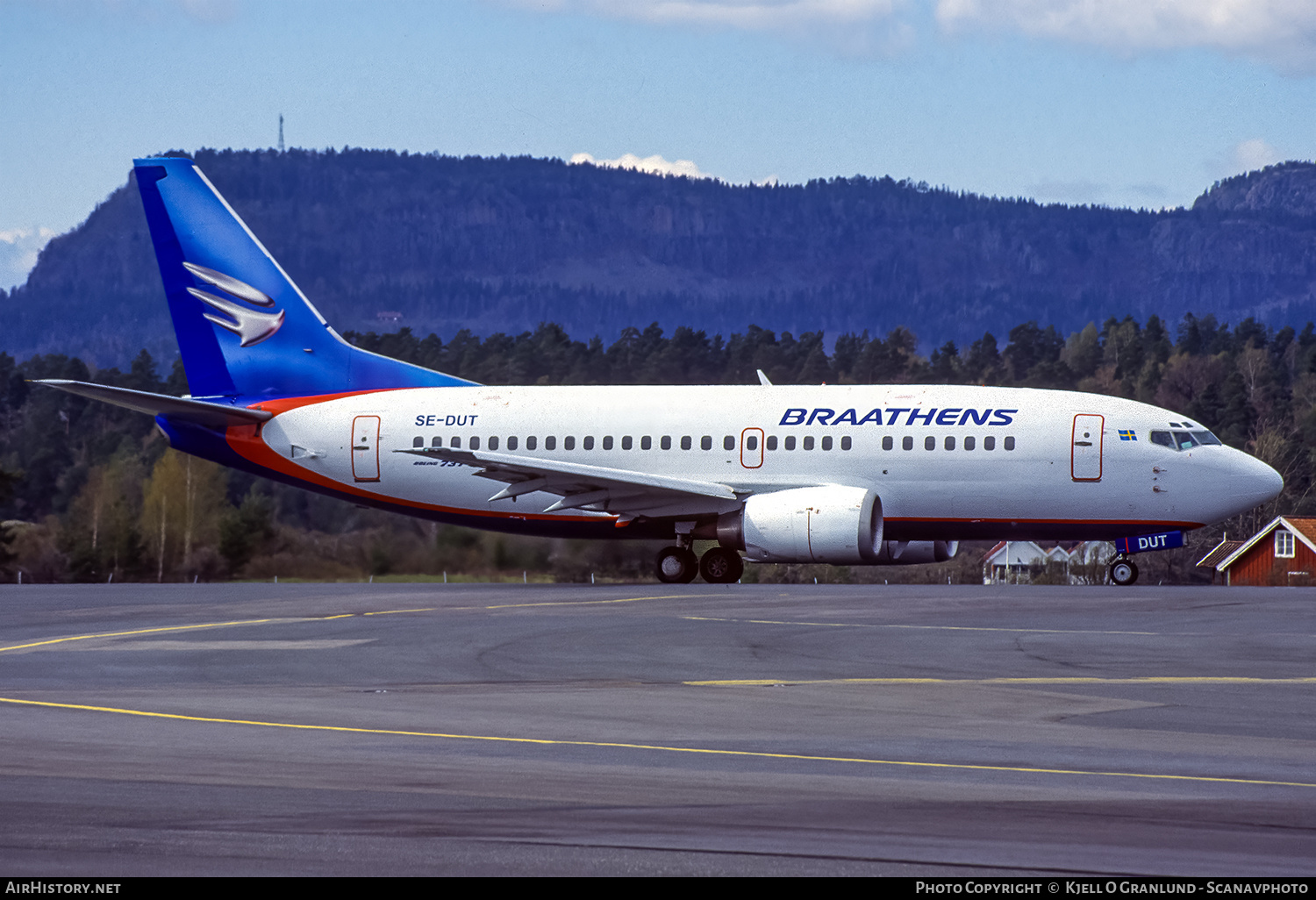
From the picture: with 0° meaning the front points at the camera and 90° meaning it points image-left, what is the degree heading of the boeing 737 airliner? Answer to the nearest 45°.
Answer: approximately 270°
